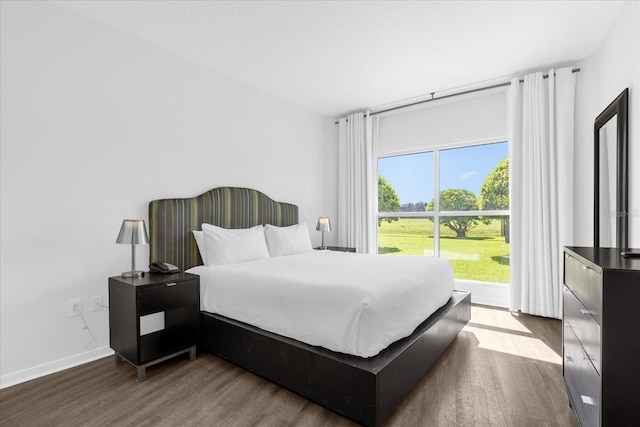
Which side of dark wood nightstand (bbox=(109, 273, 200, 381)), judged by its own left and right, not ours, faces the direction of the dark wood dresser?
front

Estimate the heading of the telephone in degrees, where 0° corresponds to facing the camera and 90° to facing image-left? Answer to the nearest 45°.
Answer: approximately 315°

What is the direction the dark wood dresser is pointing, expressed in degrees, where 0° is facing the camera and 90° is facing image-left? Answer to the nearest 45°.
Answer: approximately 90°

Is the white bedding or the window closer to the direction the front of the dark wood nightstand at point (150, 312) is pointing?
the white bedding

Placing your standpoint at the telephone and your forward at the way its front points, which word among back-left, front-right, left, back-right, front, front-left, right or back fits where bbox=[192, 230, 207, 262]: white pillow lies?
left

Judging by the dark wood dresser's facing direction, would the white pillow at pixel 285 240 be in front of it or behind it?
in front

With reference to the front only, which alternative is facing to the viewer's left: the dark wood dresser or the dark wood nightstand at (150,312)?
the dark wood dresser

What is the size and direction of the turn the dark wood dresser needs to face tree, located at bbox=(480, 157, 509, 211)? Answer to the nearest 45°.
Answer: approximately 90° to its right

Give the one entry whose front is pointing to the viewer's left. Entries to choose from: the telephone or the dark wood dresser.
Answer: the dark wood dresser

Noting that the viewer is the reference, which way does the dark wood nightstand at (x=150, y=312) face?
facing the viewer and to the right of the viewer
